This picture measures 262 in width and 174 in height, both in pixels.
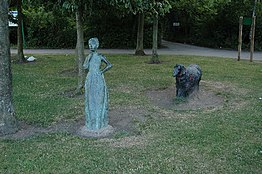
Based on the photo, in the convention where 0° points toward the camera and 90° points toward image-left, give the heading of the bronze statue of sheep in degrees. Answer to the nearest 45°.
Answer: approximately 45°
